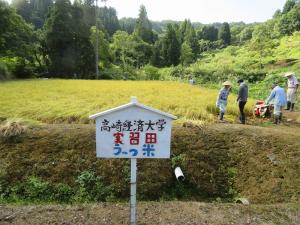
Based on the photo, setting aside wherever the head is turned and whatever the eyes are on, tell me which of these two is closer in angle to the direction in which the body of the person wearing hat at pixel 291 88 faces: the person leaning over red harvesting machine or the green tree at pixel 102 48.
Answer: the person leaning over red harvesting machine

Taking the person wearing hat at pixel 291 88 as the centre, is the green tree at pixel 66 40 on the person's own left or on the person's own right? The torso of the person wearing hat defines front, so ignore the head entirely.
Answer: on the person's own right

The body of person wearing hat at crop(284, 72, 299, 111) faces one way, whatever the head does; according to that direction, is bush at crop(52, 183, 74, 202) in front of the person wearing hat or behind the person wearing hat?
in front

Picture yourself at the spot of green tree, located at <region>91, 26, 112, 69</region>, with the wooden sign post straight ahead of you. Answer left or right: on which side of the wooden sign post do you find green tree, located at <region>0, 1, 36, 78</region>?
right

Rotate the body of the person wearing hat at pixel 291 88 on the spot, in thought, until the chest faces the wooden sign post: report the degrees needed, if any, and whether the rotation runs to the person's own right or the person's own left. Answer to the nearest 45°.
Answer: approximately 45° to the person's own left

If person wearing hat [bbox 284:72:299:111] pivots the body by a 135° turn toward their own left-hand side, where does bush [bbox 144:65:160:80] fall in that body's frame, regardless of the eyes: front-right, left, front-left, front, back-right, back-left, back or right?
back-left

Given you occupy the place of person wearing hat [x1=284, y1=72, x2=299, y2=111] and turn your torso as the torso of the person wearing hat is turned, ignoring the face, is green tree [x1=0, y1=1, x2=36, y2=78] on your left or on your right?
on your right

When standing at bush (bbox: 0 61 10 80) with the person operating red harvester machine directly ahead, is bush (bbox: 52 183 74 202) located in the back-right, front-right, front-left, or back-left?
front-right

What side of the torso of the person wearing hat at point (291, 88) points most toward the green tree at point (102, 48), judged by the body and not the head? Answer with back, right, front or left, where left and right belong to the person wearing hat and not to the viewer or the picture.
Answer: right

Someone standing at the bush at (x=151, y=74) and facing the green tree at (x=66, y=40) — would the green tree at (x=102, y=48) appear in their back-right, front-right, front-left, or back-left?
front-right

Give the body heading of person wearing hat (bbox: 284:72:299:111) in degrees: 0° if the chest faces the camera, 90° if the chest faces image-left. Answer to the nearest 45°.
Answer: approximately 45°

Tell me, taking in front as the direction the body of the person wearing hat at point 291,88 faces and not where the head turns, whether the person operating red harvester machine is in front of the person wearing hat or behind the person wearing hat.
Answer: in front

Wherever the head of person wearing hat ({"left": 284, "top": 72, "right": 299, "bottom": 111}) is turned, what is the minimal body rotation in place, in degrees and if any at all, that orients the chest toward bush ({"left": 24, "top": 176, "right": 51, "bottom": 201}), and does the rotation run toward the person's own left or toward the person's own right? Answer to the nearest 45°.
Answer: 0° — they already face it
